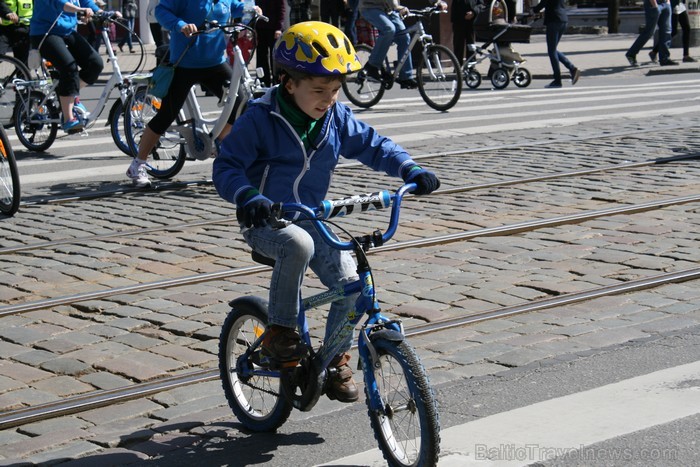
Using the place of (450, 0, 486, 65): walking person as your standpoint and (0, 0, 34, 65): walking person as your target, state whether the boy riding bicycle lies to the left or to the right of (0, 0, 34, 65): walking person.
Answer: left

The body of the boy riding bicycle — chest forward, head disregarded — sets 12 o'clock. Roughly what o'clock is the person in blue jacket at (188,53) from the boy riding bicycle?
The person in blue jacket is roughly at 7 o'clock from the boy riding bicycle.

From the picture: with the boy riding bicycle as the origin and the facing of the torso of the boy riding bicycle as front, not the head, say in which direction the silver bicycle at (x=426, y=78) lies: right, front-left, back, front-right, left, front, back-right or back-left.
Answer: back-left

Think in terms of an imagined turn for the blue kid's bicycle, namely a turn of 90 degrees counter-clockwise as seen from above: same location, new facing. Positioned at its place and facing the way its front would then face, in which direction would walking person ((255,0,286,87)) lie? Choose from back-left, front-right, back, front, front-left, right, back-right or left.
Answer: front-left

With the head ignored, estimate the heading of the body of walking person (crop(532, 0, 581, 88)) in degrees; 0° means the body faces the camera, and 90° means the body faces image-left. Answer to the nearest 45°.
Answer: approximately 90°
